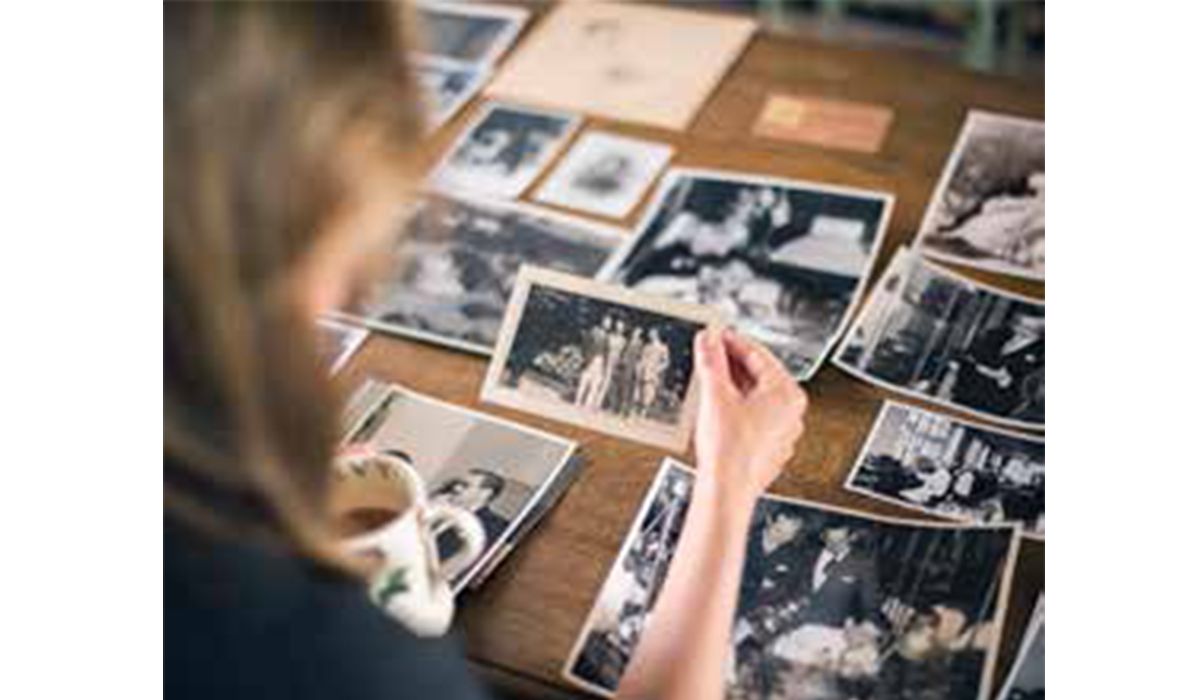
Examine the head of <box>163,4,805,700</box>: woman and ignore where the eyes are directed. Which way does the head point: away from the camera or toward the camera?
away from the camera

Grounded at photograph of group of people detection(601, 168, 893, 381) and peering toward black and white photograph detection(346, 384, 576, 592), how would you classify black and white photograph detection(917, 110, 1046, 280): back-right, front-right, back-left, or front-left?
back-left

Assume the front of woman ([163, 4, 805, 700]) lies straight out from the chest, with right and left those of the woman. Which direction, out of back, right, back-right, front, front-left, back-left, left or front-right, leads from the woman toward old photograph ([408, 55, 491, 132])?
front-left

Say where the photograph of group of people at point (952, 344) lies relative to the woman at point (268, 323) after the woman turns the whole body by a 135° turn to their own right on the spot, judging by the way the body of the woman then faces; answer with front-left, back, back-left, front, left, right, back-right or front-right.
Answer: back-left

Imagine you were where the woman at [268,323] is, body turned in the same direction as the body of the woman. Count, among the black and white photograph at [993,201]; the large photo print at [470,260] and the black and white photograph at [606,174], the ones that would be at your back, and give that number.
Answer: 0

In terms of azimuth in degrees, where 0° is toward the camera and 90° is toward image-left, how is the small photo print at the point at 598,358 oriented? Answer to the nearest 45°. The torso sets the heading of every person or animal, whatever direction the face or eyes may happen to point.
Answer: approximately 0°

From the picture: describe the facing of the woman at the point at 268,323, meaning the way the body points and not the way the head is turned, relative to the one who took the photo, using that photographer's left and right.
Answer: facing away from the viewer and to the right of the viewer

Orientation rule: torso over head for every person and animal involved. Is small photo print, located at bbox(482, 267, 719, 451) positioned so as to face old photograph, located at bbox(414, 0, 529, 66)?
no

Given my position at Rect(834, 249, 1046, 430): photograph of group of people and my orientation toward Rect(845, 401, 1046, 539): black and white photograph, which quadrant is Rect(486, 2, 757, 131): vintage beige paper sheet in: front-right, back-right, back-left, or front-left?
back-right
